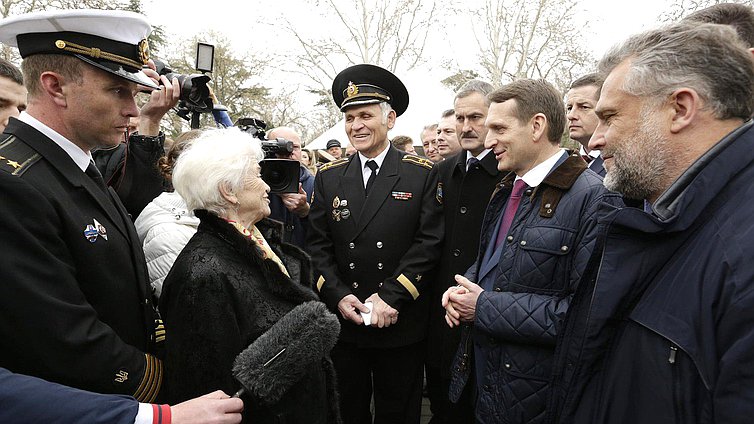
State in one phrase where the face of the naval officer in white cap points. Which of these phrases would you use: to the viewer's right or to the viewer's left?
to the viewer's right

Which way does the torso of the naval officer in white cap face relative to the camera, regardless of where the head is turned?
to the viewer's right

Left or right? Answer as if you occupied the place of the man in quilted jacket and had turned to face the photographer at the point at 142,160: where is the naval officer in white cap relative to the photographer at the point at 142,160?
left

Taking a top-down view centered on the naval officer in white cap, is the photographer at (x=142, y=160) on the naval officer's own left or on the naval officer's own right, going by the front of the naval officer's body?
on the naval officer's own left
